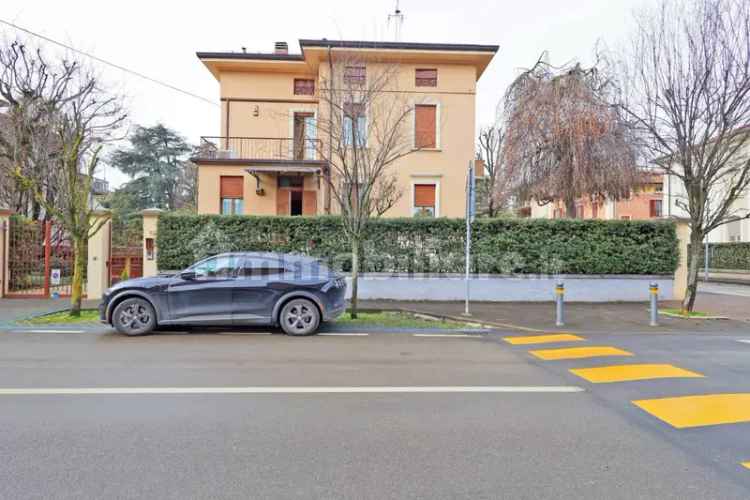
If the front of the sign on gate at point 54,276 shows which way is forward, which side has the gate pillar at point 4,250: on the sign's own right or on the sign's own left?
on the sign's own right

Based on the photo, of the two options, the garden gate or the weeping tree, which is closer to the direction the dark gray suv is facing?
the garden gate

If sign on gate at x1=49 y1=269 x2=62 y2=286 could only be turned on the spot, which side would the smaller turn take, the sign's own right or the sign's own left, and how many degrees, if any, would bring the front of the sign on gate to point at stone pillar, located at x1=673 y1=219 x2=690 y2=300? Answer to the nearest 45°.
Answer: approximately 45° to the sign's own left

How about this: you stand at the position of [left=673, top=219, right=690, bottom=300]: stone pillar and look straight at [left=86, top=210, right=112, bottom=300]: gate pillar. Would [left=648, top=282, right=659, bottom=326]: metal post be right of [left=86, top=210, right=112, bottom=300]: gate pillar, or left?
left

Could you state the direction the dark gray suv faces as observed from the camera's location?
facing to the left of the viewer
